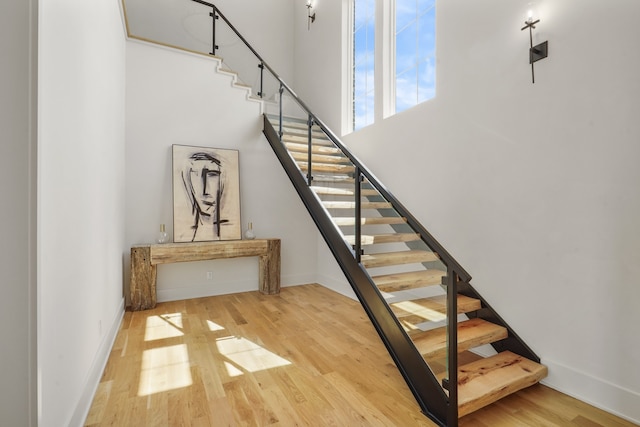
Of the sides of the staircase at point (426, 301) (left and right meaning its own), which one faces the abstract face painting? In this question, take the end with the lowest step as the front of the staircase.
back

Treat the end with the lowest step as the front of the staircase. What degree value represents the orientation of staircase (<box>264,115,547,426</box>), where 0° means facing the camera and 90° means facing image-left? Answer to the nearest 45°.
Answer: approximately 315°

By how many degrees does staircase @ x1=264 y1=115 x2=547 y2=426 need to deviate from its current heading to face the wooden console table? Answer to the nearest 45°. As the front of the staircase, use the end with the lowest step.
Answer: approximately 135° to its right
